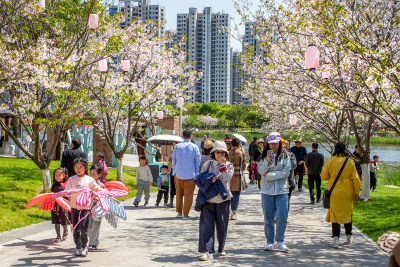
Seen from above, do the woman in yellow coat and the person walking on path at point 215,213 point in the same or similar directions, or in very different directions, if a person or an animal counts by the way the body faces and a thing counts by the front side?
very different directions

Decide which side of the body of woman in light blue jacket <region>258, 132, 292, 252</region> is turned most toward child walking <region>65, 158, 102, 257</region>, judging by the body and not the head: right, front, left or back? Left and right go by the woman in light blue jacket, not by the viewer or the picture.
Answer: right

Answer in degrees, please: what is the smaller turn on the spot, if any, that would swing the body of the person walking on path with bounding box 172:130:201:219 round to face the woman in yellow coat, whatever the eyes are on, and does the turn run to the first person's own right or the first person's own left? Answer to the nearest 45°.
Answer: approximately 135° to the first person's own right

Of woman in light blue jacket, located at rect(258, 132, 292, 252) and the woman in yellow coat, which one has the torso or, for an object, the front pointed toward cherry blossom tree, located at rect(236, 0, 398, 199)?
the woman in yellow coat

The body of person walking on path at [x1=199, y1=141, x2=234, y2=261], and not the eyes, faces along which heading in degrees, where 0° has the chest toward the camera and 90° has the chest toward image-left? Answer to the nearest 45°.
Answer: approximately 0°

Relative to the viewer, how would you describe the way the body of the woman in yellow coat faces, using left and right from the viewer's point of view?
facing away from the viewer

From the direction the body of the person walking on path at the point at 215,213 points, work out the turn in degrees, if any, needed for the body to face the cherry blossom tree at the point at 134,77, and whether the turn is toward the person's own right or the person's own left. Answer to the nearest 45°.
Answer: approximately 180°

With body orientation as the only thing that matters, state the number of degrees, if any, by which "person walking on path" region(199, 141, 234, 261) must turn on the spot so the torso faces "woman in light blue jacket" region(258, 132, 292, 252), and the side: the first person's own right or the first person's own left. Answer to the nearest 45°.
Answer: approximately 135° to the first person's own left

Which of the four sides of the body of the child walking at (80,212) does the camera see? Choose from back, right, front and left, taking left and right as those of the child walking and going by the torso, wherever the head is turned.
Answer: front

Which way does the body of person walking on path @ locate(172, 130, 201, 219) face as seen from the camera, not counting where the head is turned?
away from the camera

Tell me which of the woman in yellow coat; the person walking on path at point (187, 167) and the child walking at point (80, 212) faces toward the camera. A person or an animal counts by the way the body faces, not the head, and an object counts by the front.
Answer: the child walking
